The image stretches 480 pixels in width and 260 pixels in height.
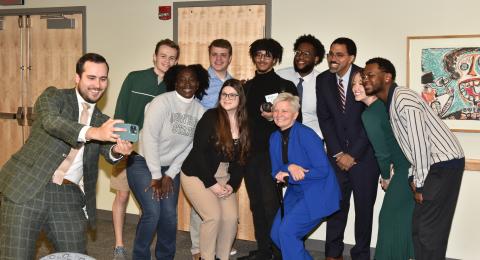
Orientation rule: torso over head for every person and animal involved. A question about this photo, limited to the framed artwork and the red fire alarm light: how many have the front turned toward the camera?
2

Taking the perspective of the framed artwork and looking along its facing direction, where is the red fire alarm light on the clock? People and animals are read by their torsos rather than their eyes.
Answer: The red fire alarm light is roughly at 3 o'clock from the framed artwork.

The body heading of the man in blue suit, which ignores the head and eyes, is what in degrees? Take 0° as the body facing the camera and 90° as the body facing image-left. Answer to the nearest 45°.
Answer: approximately 45°

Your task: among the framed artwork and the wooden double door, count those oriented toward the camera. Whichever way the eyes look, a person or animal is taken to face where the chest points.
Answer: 2

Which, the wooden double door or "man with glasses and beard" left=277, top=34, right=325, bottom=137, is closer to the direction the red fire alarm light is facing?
the man with glasses and beard

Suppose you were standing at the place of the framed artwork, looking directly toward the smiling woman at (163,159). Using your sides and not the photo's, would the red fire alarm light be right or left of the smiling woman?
right
